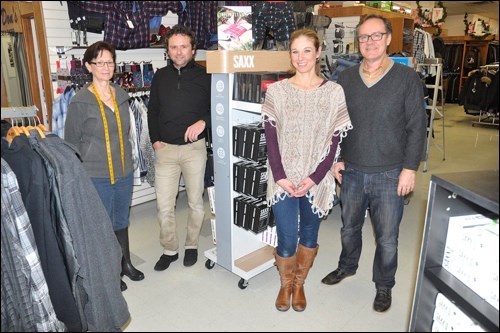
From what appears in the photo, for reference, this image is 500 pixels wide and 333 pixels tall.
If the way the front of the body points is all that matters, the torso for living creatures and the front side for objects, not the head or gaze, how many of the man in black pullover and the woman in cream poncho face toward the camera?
2

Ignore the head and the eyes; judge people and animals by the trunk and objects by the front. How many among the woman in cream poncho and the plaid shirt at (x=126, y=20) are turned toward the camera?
2

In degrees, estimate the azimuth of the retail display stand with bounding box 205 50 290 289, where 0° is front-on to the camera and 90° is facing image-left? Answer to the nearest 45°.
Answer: approximately 315°

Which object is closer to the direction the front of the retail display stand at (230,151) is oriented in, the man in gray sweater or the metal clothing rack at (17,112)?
the man in gray sweater

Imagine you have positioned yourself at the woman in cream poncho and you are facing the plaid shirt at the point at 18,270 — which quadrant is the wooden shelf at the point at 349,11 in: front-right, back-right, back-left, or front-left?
back-right

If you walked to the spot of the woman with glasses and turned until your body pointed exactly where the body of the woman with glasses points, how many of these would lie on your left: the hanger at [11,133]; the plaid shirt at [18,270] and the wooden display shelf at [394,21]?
1

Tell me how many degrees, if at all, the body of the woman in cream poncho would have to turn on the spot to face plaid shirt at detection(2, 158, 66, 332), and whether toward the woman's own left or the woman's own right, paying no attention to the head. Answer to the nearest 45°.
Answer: approximately 45° to the woman's own right

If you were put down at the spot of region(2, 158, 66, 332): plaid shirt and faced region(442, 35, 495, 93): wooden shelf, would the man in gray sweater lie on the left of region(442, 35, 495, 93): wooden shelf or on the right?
right

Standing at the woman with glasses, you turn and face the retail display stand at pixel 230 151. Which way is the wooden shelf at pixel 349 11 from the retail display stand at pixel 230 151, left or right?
left
